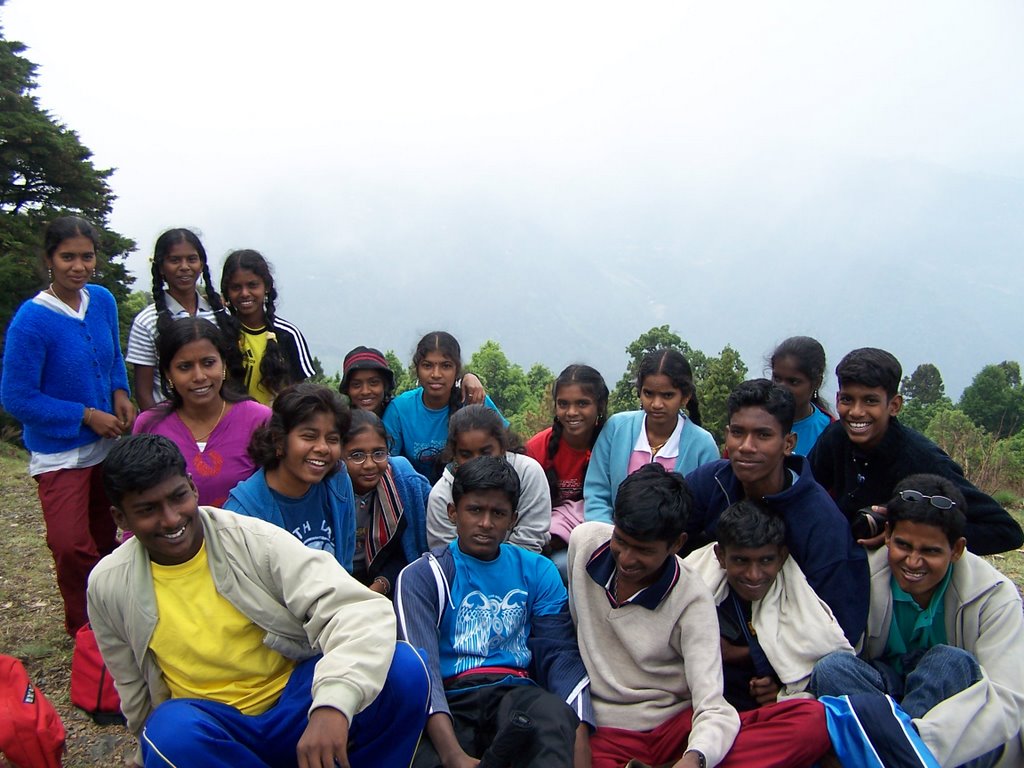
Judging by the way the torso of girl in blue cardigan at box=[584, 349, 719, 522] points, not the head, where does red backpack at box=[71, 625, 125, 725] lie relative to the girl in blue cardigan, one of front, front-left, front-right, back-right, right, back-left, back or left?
front-right

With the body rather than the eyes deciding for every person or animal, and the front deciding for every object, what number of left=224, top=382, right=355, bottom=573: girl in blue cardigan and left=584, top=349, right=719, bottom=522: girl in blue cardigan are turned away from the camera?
0

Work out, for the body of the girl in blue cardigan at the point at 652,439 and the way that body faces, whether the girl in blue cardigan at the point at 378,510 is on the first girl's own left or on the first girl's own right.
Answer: on the first girl's own right

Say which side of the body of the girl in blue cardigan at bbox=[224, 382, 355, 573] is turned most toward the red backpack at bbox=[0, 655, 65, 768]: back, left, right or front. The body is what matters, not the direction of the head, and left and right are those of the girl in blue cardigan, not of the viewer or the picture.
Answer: right

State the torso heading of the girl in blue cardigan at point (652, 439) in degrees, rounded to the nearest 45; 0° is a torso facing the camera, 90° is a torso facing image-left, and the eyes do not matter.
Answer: approximately 0°

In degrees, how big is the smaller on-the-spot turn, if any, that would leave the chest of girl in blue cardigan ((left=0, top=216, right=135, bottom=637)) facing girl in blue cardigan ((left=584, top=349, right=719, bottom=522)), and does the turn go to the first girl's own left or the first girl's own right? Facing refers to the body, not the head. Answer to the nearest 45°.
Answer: approximately 45° to the first girl's own left

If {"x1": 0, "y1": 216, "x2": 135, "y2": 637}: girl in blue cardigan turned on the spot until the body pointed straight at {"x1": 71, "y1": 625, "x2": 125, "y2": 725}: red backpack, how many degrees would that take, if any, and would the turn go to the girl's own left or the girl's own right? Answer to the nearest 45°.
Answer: approximately 45° to the girl's own right
